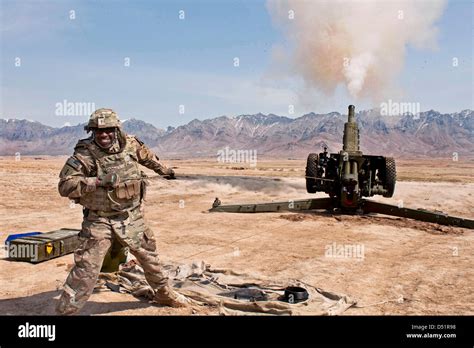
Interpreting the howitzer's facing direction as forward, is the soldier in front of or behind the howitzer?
behind

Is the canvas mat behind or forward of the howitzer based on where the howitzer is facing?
behind

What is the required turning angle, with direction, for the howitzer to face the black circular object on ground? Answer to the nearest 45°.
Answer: approximately 180°

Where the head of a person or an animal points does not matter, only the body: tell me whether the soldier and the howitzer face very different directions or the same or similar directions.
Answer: very different directions

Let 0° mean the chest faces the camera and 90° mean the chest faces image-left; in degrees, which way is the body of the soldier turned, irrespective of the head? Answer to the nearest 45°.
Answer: approximately 0°

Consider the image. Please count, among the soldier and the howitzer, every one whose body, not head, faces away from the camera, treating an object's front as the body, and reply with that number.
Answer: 1

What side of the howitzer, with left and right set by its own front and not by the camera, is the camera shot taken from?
back

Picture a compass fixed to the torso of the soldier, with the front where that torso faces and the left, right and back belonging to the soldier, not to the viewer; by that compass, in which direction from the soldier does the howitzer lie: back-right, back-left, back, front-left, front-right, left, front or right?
back-left

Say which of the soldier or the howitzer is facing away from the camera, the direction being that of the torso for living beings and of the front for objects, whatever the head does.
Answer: the howitzer

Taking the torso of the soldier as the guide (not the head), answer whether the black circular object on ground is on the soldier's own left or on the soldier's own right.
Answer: on the soldier's own left
